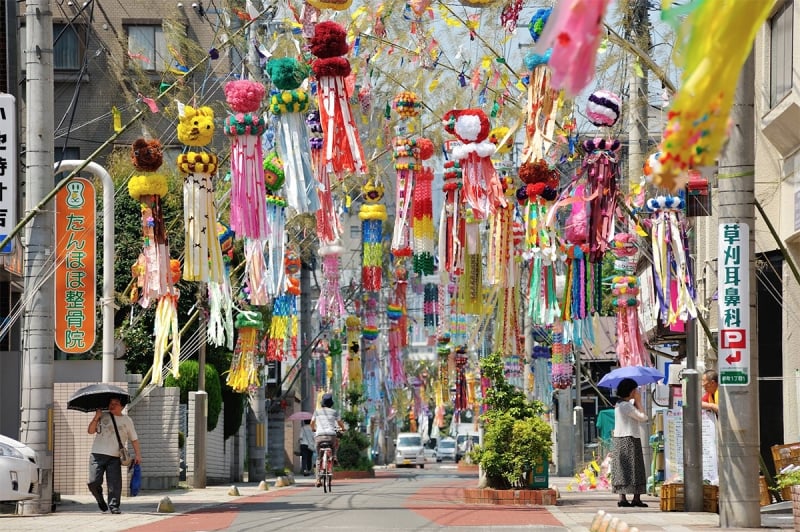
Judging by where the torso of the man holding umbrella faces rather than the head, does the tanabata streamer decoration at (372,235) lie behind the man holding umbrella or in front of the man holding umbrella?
behind

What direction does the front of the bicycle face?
away from the camera

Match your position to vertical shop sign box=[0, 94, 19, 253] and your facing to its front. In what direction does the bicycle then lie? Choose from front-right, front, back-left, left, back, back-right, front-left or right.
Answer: back-left

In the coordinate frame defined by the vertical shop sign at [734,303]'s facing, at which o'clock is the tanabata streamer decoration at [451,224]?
The tanabata streamer decoration is roughly at 5 o'clock from the vertical shop sign.

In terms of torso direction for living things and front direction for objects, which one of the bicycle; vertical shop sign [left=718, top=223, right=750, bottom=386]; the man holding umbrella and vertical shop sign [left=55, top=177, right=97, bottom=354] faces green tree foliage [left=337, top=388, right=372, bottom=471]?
the bicycle

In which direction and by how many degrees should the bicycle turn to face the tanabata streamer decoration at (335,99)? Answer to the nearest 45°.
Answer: approximately 180°

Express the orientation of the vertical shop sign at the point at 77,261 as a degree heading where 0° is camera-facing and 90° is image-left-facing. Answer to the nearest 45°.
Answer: approximately 0°

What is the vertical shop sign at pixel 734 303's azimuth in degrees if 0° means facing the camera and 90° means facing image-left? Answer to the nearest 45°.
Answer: approximately 0°

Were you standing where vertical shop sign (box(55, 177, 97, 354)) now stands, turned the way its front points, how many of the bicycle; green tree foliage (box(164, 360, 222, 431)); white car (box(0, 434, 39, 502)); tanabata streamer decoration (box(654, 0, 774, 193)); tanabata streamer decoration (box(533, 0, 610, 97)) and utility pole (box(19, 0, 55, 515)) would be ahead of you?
4

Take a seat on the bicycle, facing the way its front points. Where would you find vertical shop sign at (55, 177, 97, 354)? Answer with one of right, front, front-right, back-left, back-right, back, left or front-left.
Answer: back-left

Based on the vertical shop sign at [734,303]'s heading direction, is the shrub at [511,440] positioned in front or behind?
behind

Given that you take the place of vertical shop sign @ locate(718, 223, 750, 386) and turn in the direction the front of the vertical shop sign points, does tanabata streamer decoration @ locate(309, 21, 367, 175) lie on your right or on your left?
on your right

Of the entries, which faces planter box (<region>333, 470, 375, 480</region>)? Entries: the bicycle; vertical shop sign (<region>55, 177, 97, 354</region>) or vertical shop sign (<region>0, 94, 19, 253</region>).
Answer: the bicycle
